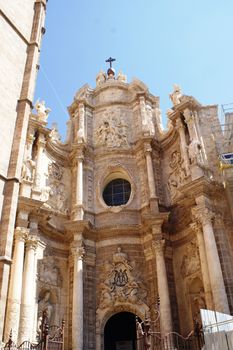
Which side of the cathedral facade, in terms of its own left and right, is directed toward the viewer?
front
